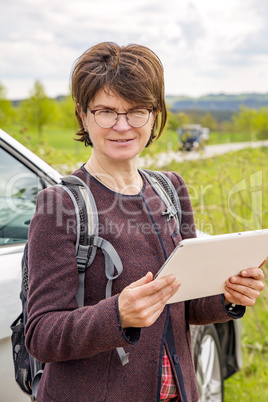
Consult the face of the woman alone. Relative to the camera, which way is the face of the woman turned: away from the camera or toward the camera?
toward the camera

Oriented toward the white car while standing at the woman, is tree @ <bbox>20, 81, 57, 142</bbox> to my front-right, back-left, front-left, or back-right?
front-right

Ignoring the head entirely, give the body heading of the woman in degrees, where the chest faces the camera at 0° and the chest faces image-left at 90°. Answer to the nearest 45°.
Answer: approximately 315°

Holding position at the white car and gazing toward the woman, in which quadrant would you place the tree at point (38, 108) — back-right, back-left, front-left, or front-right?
back-left

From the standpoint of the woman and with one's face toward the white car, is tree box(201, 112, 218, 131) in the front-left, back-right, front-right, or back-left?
front-right

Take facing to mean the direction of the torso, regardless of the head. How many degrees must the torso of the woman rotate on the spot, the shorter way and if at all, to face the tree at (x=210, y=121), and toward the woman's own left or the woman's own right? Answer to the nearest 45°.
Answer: approximately 135° to the woman's own left
